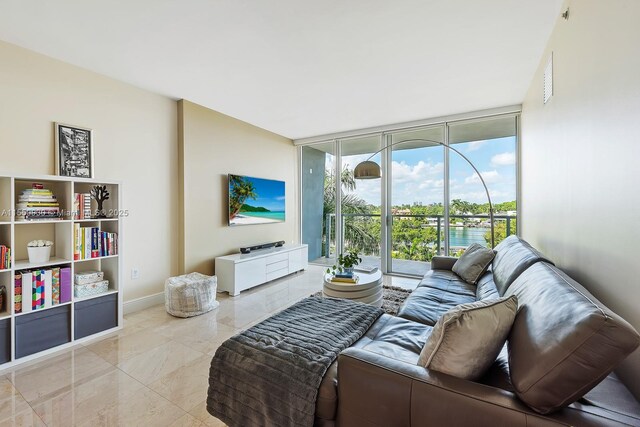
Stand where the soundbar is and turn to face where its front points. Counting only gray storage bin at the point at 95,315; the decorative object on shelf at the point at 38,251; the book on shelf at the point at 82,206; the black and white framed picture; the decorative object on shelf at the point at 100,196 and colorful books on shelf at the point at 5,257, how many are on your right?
6

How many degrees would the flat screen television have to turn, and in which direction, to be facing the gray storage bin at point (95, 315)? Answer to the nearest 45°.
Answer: approximately 90° to its right

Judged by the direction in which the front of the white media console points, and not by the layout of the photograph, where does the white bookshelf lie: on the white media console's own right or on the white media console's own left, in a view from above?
on the white media console's own right

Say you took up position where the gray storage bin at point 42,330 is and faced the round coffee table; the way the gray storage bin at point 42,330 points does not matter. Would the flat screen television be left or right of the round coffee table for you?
left

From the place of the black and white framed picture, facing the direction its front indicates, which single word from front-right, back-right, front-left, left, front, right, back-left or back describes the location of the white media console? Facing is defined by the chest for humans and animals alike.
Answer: front-left

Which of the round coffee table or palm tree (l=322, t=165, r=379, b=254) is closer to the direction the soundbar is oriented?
the round coffee table

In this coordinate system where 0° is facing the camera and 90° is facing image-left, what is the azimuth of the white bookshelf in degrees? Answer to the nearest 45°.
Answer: approximately 315°

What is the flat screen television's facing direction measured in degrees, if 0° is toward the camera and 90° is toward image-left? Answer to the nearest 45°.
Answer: approximately 315°

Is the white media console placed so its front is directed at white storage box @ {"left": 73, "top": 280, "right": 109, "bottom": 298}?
no

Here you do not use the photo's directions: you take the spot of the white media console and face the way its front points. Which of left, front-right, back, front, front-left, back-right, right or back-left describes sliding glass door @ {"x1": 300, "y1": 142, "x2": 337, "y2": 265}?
left

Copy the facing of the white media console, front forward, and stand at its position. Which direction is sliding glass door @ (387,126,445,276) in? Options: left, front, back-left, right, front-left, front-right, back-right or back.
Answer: front-left

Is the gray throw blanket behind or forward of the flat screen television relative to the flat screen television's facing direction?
forward

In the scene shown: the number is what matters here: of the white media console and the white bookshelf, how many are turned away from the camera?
0

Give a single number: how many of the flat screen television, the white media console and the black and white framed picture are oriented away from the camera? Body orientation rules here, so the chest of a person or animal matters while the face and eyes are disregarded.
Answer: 0

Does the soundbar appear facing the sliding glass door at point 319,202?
no

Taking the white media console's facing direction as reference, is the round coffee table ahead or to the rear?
ahead

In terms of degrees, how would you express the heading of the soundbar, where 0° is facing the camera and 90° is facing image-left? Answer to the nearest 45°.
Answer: approximately 315°

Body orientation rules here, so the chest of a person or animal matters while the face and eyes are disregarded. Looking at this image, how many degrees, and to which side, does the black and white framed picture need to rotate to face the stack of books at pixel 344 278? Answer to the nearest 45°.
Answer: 0° — it already faces it
